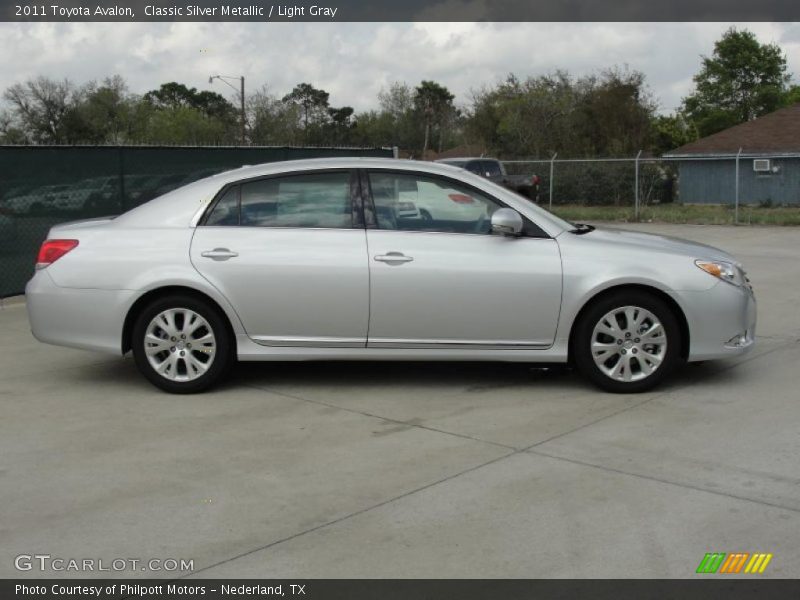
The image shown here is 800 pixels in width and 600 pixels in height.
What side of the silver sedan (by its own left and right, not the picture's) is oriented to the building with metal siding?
left

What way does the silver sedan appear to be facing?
to the viewer's right

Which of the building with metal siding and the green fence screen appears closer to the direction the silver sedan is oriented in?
the building with metal siding

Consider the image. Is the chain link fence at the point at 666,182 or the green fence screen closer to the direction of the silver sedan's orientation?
the chain link fence

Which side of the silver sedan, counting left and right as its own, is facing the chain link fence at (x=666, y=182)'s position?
left

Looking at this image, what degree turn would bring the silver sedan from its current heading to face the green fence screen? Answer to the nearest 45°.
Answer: approximately 135° to its left
